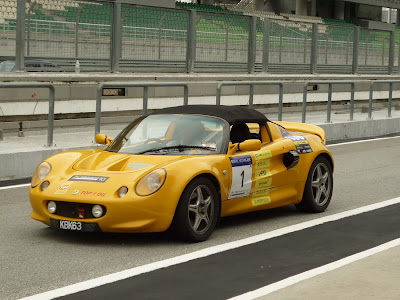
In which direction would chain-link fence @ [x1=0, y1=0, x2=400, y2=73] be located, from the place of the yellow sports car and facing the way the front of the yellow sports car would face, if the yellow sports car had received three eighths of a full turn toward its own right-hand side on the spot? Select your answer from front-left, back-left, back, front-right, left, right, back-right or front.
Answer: front

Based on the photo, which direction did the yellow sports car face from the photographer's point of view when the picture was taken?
facing the viewer and to the left of the viewer
